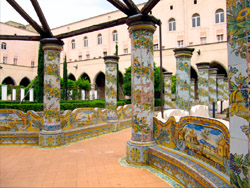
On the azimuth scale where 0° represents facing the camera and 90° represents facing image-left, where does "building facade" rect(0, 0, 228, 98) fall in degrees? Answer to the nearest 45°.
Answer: approximately 45°

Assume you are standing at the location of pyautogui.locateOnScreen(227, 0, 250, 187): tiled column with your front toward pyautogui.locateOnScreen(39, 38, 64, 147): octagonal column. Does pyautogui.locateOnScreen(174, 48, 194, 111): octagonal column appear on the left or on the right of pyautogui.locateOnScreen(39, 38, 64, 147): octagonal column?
right

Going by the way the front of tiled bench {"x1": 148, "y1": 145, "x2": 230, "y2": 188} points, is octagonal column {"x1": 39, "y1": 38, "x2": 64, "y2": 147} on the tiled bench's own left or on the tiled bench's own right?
on the tiled bench's own right

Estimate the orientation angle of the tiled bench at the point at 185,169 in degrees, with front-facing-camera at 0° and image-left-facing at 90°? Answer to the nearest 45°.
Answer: approximately 45°

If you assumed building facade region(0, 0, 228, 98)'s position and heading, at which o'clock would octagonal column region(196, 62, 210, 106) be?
The octagonal column is roughly at 11 o'clock from the building facade.

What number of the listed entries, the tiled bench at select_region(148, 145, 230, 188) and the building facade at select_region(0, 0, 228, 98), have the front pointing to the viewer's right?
0

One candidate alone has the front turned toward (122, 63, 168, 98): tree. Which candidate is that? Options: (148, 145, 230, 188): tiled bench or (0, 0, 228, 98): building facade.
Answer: the building facade

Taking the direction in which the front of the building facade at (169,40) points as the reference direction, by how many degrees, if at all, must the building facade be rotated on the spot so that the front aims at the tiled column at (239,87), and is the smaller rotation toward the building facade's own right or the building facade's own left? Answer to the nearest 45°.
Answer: approximately 45° to the building facade's own left

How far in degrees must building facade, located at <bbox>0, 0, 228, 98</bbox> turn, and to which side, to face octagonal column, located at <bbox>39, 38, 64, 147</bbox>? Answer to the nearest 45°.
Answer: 0° — it already faces it
